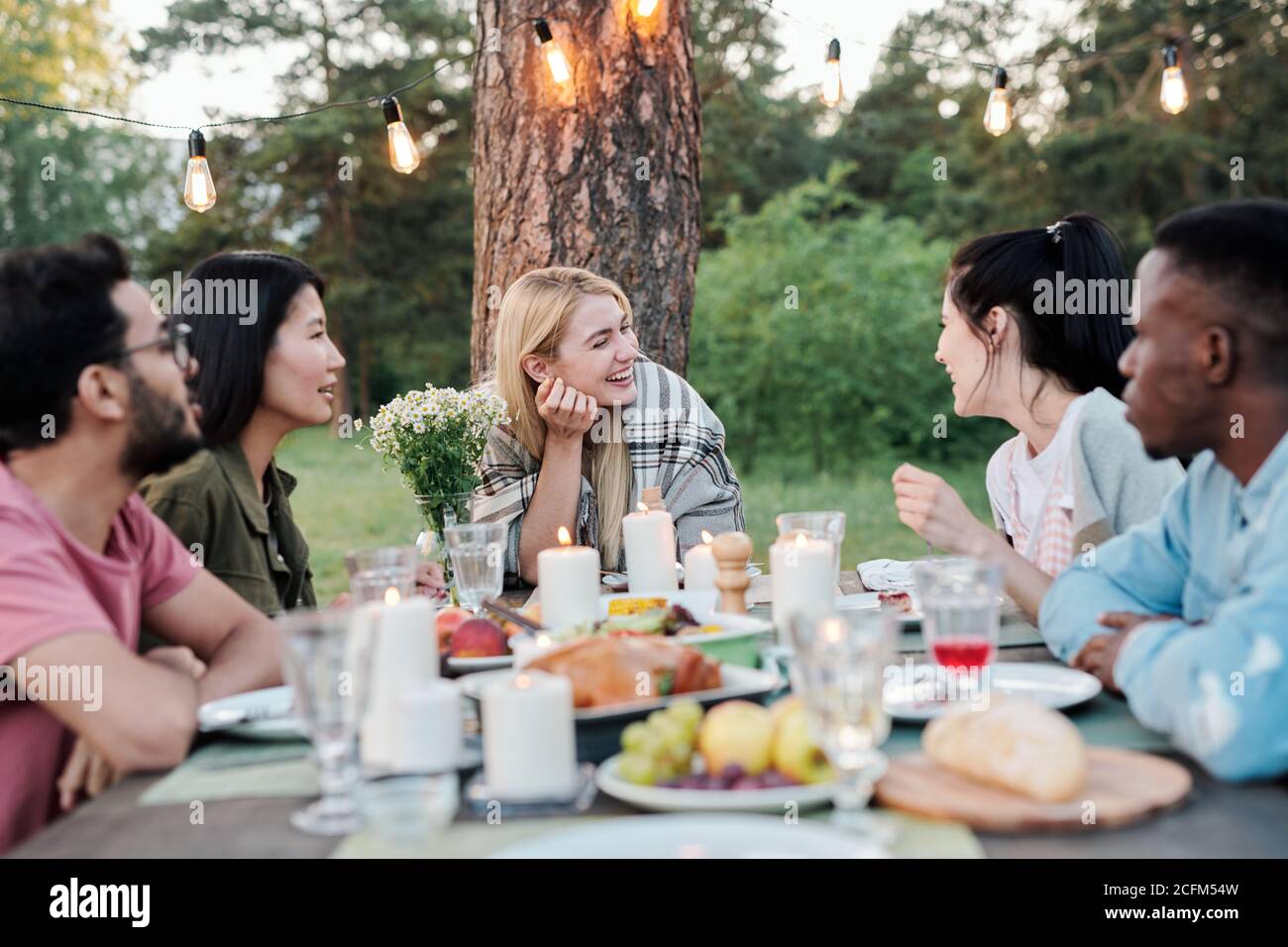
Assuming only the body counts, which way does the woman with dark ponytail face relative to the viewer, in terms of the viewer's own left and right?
facing to the left of the viewer

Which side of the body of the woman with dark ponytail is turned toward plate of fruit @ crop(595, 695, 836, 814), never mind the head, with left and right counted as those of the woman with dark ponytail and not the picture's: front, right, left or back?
left

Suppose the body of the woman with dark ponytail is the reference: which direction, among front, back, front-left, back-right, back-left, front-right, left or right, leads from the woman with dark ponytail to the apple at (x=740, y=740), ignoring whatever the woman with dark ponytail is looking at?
left

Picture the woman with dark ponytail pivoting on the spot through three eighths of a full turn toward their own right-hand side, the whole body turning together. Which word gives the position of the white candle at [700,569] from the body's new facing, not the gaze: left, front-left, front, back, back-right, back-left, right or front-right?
back

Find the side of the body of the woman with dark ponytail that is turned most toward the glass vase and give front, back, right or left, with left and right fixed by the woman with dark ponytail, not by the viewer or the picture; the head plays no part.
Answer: front

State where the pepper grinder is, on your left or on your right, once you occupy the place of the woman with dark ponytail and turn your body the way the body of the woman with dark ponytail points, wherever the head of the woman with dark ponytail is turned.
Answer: on your left

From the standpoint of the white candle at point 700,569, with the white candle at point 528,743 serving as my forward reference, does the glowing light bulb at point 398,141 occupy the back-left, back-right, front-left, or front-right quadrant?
back-right

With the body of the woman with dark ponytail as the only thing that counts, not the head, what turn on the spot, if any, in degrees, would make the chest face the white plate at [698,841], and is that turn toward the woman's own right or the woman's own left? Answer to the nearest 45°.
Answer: approximately 90° to the woman's own left

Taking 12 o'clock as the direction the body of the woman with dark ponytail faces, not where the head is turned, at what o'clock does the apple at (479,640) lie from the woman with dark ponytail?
The apple is roughly at 10 o'clock from the woman with dark ponytail.
